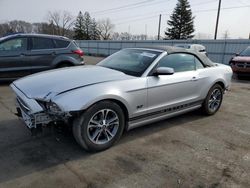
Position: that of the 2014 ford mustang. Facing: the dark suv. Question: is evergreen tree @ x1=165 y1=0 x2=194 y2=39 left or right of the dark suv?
right

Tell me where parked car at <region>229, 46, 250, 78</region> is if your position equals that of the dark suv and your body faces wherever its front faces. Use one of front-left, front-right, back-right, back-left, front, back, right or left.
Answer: back

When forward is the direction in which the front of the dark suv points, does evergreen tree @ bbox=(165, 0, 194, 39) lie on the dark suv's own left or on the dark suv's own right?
on the dark suv's own right

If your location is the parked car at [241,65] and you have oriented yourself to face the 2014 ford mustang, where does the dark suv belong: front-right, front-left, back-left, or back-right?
front-right

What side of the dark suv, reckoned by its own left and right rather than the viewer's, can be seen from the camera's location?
left

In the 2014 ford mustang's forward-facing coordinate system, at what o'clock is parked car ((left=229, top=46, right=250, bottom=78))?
The parked car is roughly at 6 o'clock from the 2014 ford mustang.

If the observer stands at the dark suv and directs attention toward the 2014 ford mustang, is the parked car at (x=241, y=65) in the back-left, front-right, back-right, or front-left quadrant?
front-left

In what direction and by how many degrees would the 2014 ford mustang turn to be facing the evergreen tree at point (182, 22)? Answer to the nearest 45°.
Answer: approximately 135° to its right

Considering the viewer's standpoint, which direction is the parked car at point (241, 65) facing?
facing the viewer and to the left of the viewer

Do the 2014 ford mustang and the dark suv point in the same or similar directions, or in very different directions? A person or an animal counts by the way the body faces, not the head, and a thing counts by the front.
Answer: same or similar directions

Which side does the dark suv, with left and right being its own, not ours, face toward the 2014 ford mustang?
left

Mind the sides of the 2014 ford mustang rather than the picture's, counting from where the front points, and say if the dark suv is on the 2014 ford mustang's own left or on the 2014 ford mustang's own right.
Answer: on the 2014 ford mustang's own right

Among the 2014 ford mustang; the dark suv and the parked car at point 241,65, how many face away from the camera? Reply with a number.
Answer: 0
